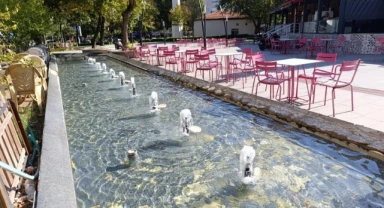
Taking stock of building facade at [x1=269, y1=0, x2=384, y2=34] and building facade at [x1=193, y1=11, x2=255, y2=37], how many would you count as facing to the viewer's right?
0

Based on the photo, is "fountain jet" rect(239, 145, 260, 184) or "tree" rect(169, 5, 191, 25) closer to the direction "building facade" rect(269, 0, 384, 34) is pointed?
the fountain jet

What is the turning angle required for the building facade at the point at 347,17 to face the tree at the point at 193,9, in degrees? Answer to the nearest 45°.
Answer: approximately 90° to its right

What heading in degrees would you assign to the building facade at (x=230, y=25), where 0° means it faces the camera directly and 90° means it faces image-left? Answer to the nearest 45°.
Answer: approximately 0°

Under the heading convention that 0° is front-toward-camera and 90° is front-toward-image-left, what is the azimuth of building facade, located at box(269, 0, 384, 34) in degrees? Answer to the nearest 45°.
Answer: approximately 45°

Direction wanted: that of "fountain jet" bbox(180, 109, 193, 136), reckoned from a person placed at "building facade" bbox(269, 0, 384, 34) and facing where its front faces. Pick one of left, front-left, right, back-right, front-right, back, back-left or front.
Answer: front-left

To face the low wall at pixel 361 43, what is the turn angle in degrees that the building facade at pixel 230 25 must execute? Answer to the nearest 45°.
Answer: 0° — it already faces it

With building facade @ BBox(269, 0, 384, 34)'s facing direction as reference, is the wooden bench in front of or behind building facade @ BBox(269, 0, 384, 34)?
in front

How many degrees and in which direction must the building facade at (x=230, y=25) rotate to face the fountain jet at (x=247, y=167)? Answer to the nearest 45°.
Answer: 0° — it already faces it

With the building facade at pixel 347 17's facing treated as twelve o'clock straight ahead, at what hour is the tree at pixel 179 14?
The tree is roughly at 3 o'clock from the building facade.

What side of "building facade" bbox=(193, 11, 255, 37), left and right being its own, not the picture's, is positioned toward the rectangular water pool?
front

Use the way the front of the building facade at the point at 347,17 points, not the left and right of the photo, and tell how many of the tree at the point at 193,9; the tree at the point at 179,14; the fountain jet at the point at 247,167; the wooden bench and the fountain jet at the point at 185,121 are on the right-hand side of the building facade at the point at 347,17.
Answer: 2

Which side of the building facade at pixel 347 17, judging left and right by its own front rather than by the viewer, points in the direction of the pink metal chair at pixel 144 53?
front

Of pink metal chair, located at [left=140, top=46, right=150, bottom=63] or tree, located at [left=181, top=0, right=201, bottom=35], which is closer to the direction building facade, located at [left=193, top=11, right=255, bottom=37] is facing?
the pink metal chair

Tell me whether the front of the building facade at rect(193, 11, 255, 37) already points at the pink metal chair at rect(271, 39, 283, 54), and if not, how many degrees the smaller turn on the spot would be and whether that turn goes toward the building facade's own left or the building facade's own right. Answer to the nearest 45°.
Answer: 0° — it already faces it

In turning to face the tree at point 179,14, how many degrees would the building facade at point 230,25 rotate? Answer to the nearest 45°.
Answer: approximately 45° to its right

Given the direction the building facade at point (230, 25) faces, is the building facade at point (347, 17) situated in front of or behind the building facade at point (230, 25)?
in front

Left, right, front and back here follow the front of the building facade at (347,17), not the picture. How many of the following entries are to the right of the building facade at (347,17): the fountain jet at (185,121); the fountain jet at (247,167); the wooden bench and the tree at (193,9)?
1
